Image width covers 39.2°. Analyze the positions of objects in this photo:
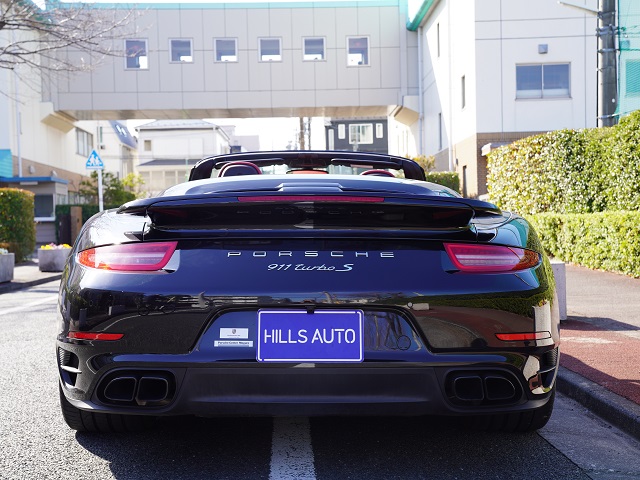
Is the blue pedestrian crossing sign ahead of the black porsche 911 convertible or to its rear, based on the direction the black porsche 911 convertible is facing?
ahead

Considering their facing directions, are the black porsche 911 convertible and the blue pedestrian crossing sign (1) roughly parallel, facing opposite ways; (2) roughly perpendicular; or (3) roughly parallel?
roughly parallel, facing opposite ways

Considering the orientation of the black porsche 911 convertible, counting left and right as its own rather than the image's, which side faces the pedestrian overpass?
front

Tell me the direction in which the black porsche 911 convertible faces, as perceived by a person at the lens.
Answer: facing away from the viewer

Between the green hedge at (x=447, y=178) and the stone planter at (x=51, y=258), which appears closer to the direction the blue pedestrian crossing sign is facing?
the stone planter

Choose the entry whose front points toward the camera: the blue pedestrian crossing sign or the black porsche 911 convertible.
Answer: the blue pedestrian crossing sign

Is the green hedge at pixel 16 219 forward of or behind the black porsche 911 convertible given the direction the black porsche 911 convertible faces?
forward

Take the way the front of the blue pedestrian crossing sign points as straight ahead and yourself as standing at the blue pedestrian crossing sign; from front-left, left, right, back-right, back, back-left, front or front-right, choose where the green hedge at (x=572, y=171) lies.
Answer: front-left

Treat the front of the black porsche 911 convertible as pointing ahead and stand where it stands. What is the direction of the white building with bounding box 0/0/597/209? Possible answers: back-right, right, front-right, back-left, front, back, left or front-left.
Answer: front

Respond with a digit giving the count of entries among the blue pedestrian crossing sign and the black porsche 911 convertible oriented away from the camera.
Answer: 1

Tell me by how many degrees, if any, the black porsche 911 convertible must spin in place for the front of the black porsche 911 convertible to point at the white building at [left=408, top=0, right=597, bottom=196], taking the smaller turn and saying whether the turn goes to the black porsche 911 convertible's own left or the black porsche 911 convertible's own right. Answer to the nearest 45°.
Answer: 0° — it already faces it

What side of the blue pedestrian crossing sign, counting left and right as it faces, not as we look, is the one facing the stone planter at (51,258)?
front

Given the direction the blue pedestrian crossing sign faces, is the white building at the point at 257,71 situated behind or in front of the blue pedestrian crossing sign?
behind

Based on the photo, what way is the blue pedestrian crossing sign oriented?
toward the camera

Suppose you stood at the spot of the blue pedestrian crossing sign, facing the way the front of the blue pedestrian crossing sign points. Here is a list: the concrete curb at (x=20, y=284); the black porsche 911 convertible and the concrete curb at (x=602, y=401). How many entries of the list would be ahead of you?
3

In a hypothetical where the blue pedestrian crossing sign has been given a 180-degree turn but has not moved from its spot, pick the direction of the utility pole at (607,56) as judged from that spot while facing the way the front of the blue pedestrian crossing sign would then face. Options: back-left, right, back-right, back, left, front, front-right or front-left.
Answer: back-right

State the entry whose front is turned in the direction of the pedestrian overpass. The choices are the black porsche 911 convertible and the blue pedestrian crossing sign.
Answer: the black porsche 911 convertible
